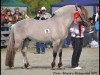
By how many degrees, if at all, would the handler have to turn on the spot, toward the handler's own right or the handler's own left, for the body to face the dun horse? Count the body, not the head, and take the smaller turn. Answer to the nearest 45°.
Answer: approximately 135° to the handler's own right

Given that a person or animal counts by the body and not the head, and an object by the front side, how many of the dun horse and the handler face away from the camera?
0

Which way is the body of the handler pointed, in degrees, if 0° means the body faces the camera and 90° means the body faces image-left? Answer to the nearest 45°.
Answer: approximately 315°

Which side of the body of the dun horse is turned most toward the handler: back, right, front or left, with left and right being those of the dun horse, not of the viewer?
front

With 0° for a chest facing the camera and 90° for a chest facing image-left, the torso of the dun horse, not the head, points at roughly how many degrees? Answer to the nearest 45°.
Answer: approximately 270°
